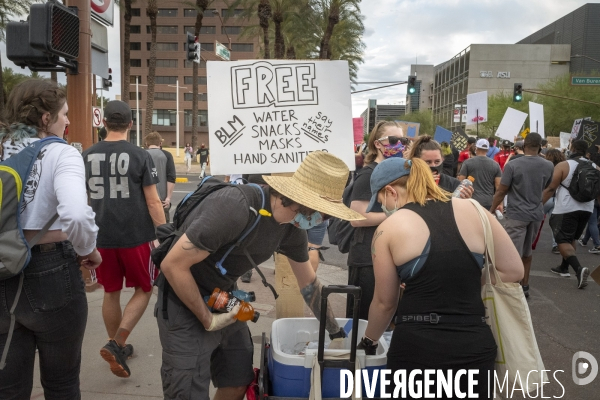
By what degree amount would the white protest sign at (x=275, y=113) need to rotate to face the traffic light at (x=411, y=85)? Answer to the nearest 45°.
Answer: approximately 180°

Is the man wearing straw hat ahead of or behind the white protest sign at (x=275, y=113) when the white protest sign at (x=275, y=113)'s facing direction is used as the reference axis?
ahead

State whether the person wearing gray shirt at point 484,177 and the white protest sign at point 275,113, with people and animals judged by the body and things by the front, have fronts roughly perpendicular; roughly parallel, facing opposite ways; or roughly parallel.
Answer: roughly parallel, facing opposite ways

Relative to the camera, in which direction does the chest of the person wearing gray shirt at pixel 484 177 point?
away from the camera

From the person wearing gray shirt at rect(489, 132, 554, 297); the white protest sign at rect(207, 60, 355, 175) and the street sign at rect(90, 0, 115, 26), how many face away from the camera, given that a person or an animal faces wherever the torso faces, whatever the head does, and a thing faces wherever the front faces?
1

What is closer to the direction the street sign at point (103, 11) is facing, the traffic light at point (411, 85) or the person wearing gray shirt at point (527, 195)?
the person wearing gray shirt

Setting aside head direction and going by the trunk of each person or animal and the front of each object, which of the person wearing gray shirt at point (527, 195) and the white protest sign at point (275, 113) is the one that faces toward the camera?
the white protest sign

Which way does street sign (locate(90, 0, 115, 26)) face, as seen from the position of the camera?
facing the viewer and to the right of the viewer

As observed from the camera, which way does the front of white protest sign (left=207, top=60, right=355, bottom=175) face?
facing the viewer

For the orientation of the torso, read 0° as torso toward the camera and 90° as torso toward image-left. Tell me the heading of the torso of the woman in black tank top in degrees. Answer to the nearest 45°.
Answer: approximately 135°

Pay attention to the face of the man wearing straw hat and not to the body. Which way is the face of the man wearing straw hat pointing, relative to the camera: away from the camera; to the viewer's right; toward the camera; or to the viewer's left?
to the viewer's right

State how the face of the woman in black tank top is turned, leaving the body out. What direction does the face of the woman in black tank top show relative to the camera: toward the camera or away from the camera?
away from the camera

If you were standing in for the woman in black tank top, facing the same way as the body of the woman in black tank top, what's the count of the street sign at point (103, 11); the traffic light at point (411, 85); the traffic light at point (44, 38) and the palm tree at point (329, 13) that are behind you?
0

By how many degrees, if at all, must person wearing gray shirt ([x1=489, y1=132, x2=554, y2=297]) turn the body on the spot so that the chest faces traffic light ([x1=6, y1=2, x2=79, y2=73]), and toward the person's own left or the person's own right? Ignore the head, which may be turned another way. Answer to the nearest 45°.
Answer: approximately 135° to the person's own left

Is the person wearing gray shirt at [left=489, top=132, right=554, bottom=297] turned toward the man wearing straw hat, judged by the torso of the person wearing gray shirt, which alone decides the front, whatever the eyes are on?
no
